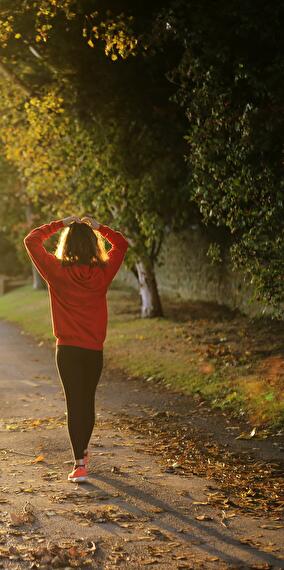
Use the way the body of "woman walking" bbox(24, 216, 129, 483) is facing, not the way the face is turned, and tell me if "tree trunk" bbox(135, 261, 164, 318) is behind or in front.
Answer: in front

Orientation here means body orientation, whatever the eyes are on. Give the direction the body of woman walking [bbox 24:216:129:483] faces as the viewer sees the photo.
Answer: away from the camera

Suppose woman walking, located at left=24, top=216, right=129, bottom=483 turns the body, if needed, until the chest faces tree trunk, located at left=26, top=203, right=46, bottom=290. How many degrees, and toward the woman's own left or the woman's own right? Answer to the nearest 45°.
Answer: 0° — they already face it

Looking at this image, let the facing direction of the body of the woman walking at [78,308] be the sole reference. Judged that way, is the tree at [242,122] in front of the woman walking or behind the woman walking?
in front
